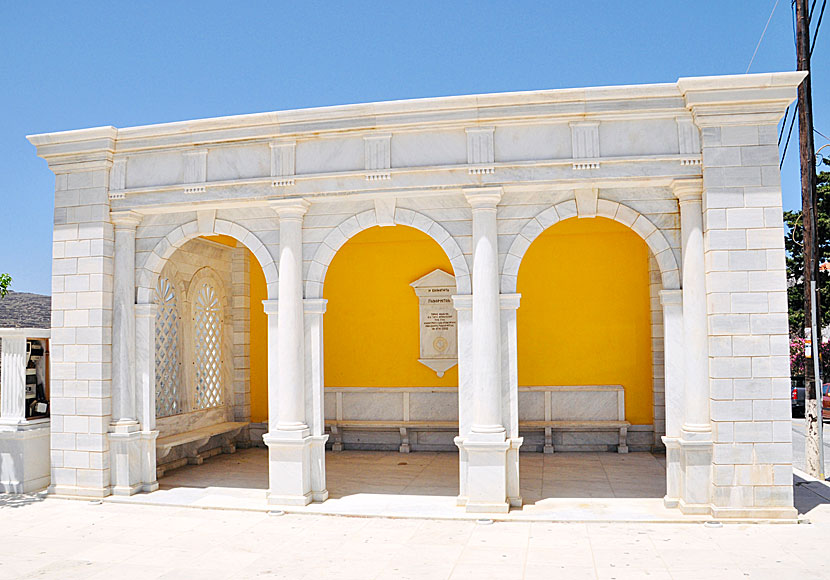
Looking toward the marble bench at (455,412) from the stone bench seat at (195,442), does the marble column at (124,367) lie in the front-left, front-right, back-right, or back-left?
back-right

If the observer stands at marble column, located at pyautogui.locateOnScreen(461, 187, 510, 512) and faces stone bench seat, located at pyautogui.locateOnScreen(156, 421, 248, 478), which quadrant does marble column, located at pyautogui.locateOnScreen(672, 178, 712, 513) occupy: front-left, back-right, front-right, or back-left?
back-right

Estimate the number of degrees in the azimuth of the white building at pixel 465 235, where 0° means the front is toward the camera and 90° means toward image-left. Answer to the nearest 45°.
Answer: approximately 0°

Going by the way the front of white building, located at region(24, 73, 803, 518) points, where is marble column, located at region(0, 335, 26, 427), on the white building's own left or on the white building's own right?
on the white building's own right

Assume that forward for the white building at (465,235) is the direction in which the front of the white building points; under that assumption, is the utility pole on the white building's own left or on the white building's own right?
on the white building's own left
